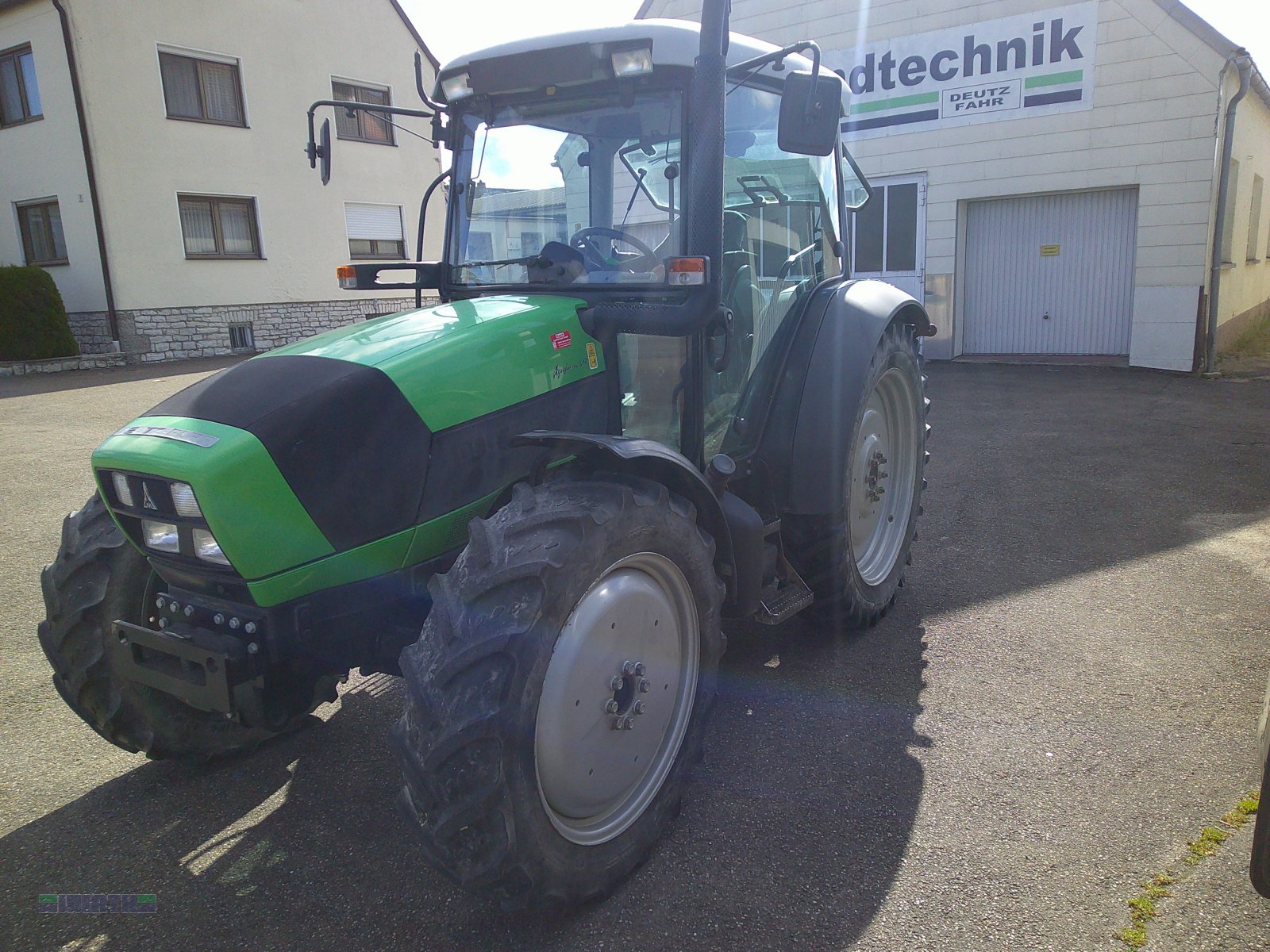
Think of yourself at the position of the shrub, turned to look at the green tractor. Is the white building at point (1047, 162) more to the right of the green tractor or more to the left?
left

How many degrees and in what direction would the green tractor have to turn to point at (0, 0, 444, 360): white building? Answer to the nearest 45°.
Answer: approximately 135° to its right

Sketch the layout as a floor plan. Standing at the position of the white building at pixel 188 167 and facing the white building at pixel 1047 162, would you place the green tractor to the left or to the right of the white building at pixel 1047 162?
right

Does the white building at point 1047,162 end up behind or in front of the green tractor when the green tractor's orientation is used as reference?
behind

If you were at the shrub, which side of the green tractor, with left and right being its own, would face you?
right

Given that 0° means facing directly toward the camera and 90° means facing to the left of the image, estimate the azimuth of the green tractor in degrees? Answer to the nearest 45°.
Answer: approximately 45°

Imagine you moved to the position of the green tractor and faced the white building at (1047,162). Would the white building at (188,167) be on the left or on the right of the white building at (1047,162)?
left
